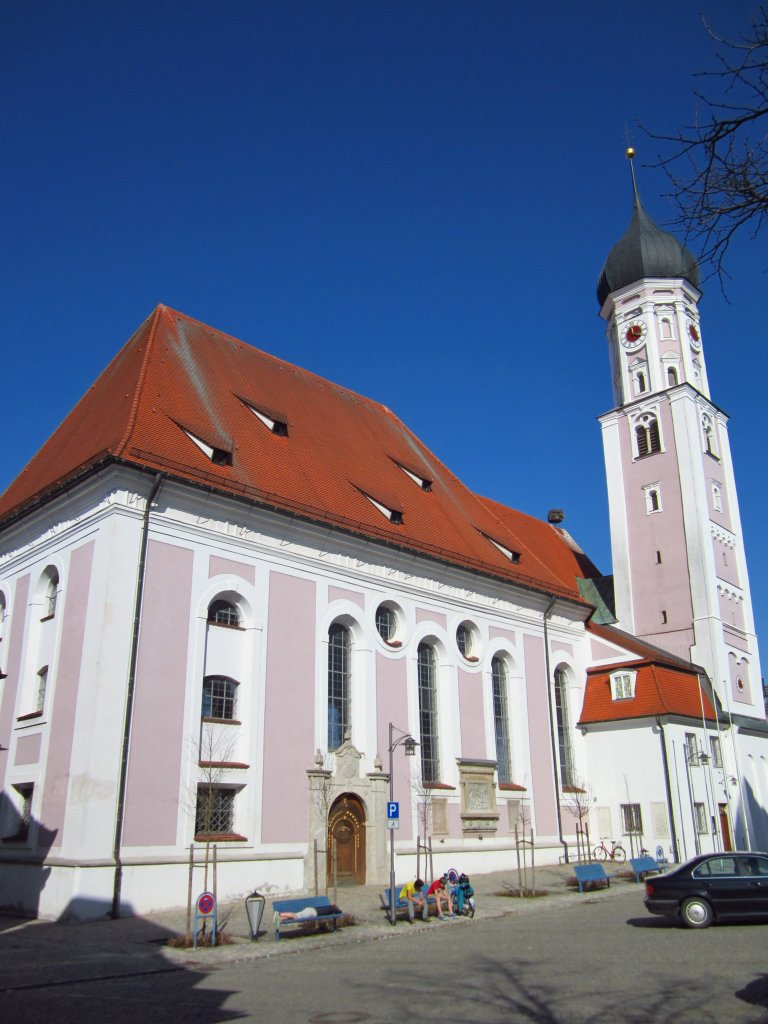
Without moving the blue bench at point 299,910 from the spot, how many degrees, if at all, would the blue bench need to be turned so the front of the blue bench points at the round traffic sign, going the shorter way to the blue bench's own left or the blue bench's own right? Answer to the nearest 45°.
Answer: approximately 90° to the blue bench's own right

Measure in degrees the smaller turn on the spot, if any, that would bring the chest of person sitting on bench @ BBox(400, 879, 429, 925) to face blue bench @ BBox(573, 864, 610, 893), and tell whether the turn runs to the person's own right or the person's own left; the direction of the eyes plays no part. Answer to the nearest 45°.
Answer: approximately 90° to the person's own left

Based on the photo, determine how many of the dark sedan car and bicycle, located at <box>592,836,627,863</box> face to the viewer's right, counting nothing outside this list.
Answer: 1

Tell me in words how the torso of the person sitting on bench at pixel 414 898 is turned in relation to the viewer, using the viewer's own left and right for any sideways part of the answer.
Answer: facing the viewer and to the right of the viewer

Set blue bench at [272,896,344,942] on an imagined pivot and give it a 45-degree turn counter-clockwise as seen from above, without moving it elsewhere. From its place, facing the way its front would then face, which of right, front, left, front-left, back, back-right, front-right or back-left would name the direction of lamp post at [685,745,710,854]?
front-left

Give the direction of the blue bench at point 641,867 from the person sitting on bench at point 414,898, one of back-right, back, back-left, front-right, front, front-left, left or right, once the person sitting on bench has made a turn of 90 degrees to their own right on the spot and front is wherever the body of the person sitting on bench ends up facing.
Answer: back

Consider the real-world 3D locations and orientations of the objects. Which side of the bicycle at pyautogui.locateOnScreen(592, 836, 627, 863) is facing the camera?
left

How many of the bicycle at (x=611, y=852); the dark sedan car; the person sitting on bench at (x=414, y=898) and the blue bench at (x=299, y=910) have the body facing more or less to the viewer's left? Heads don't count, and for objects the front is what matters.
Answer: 1

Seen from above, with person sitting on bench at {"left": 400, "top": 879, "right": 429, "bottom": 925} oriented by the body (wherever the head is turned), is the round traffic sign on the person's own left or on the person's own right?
on the person's own right
